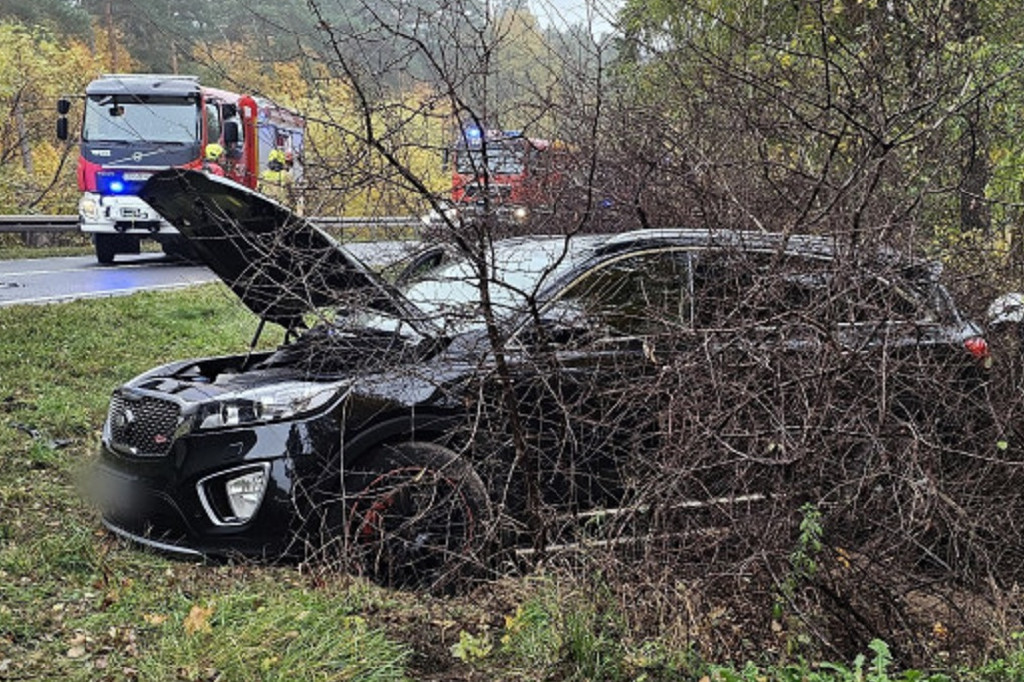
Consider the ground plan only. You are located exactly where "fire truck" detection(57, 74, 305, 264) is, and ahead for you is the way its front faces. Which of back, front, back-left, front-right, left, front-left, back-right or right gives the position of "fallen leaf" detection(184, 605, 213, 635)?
front-left

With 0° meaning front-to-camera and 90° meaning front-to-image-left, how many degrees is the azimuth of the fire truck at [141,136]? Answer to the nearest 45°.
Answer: approximately 45°

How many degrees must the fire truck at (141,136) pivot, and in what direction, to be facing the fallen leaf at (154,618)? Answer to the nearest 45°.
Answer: approximately 45° to its left

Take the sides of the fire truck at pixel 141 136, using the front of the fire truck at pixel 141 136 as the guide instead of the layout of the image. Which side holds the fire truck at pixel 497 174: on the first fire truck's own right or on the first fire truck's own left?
on the first fire truck's own left
